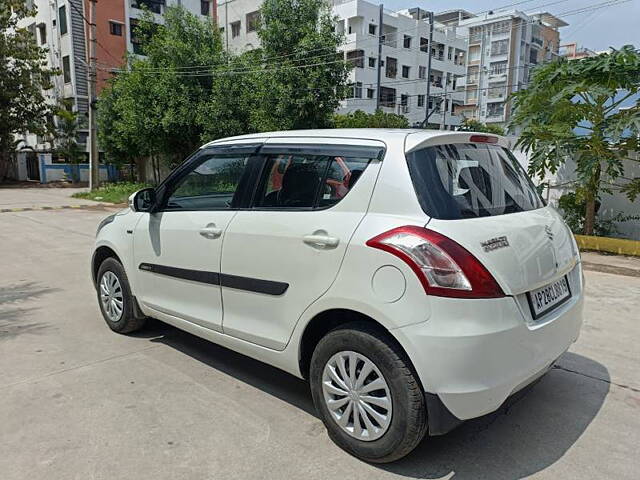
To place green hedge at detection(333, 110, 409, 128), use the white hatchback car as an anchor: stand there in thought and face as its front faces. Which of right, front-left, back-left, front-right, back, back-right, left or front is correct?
front-right

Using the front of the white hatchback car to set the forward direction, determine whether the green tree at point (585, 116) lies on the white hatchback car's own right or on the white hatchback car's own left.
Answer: on the white hatchback car's own right

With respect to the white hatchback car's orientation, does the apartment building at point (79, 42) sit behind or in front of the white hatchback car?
in front

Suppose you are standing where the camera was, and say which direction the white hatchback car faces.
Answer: facing away from the viewer and to the left of the viewer

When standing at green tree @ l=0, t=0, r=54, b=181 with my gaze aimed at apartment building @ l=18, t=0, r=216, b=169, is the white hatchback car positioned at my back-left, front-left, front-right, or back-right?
back-right

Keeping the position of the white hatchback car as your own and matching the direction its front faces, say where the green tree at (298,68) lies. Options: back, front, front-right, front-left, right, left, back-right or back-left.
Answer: front-right

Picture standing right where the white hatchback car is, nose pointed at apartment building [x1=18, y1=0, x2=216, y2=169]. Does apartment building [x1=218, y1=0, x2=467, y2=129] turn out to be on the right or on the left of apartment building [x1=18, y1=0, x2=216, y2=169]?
right

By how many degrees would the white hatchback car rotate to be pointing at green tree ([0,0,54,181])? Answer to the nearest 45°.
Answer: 0° — it already faces it

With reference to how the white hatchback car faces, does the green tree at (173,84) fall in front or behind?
in front
